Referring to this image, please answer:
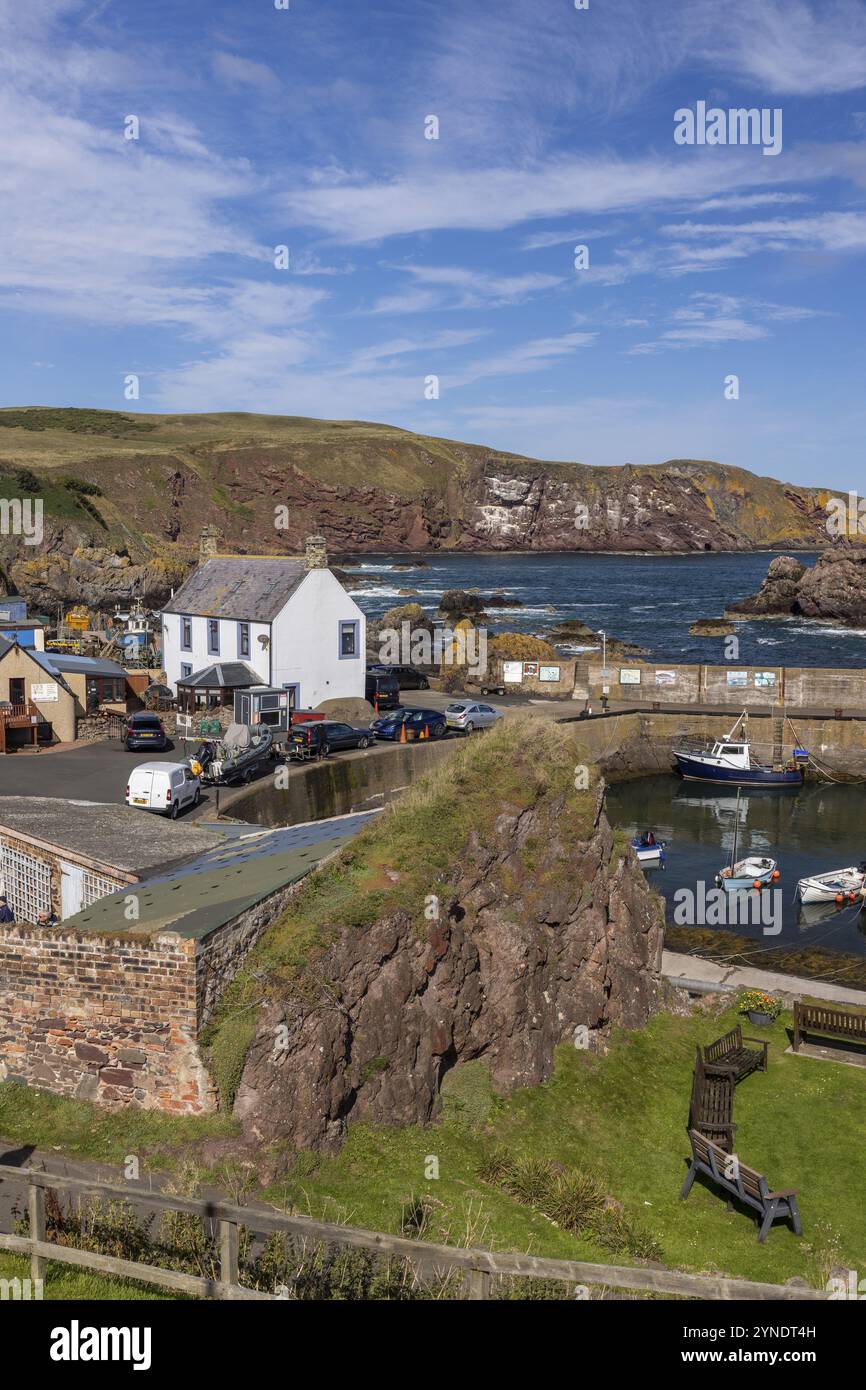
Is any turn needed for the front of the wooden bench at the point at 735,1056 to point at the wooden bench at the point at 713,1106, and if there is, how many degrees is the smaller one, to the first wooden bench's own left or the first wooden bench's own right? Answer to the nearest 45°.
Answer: approximately 45° to the first wooden bench's own right

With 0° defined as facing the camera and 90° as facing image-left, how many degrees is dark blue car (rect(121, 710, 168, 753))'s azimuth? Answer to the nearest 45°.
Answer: approximately 180°

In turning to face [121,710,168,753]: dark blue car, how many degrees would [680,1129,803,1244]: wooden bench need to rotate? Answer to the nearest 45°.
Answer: approximately 90° to its left

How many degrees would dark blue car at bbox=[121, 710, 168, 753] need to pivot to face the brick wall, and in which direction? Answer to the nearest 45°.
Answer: approximately 180°

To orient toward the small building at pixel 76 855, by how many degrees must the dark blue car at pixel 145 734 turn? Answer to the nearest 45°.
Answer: approximately 180°

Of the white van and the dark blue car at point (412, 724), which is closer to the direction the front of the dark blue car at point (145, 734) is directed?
the dark blue car

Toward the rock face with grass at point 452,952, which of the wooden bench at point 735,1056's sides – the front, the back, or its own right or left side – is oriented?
right

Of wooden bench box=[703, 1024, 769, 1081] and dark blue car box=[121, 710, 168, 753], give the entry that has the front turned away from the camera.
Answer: the dark blue car

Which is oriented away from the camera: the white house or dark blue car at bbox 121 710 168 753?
the dark blue car
